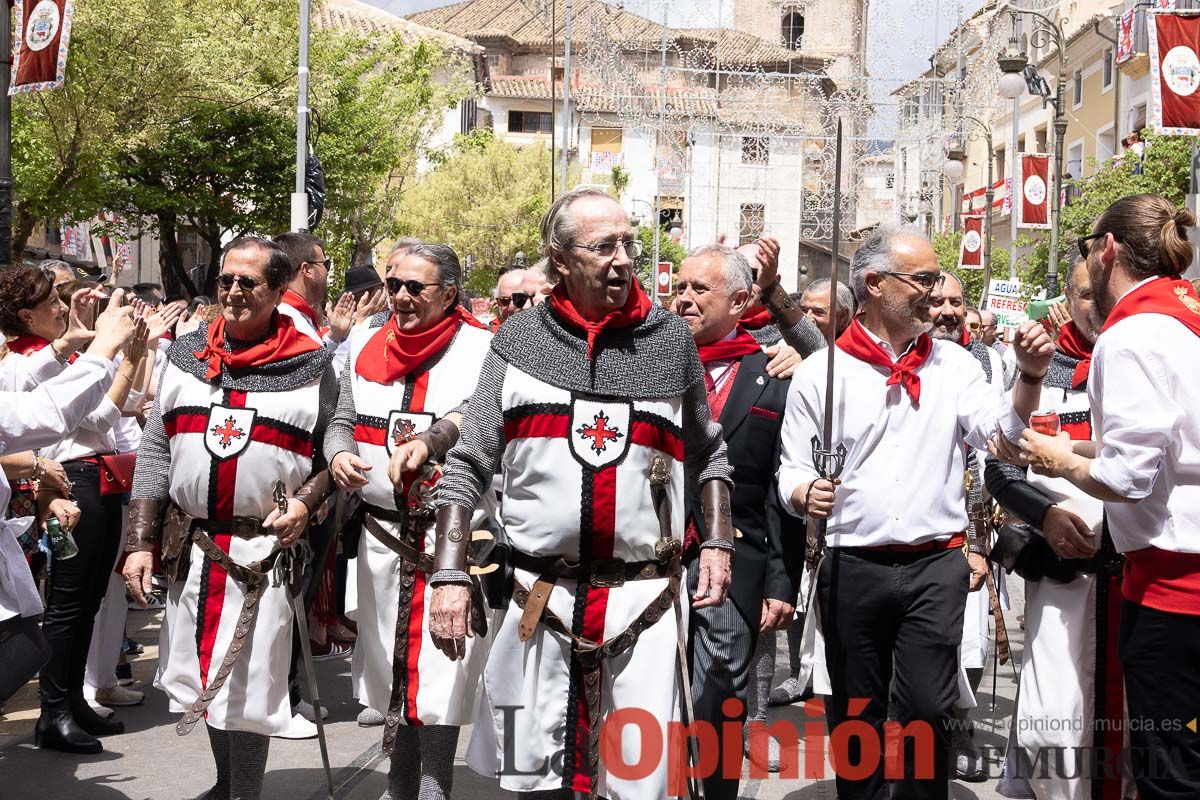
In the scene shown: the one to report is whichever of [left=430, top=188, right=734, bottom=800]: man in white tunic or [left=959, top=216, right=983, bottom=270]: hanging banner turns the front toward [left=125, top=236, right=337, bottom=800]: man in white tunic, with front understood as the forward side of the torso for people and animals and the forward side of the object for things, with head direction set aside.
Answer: the hanging banner

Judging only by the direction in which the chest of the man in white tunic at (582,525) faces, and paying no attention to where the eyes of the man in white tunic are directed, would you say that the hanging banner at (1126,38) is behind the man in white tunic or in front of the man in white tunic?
behind

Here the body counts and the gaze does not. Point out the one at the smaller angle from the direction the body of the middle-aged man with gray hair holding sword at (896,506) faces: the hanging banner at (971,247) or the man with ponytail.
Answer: the man with ponytail

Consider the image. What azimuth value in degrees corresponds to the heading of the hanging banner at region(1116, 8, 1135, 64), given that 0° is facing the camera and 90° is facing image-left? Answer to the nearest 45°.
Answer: approximately 45°

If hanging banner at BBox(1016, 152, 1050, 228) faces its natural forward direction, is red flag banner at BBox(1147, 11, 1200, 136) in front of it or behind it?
in front

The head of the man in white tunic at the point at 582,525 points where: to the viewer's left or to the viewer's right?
to the viewer's right

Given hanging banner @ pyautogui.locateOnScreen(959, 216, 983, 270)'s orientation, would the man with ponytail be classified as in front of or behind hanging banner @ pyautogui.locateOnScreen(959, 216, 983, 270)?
in front

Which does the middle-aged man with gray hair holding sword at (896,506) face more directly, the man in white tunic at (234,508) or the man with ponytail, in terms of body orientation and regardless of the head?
the man with ponytail
